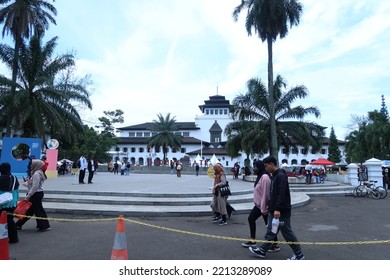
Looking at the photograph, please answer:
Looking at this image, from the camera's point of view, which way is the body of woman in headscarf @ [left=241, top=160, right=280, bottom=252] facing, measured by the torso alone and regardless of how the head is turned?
to the viewer's left

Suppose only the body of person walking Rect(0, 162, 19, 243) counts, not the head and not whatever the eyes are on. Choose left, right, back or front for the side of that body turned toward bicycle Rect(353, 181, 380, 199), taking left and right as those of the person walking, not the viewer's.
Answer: back

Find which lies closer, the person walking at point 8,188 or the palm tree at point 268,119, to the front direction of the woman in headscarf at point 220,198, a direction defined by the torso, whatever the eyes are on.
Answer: the person walking

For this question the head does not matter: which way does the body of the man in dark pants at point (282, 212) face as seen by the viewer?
to the viewer's left

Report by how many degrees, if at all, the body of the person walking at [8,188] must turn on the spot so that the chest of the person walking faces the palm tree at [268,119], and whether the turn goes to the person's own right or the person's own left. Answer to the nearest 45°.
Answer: approximately 135° to the person's own right

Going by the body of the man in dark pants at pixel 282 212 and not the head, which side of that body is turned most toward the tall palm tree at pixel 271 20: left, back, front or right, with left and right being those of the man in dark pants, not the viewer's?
right
